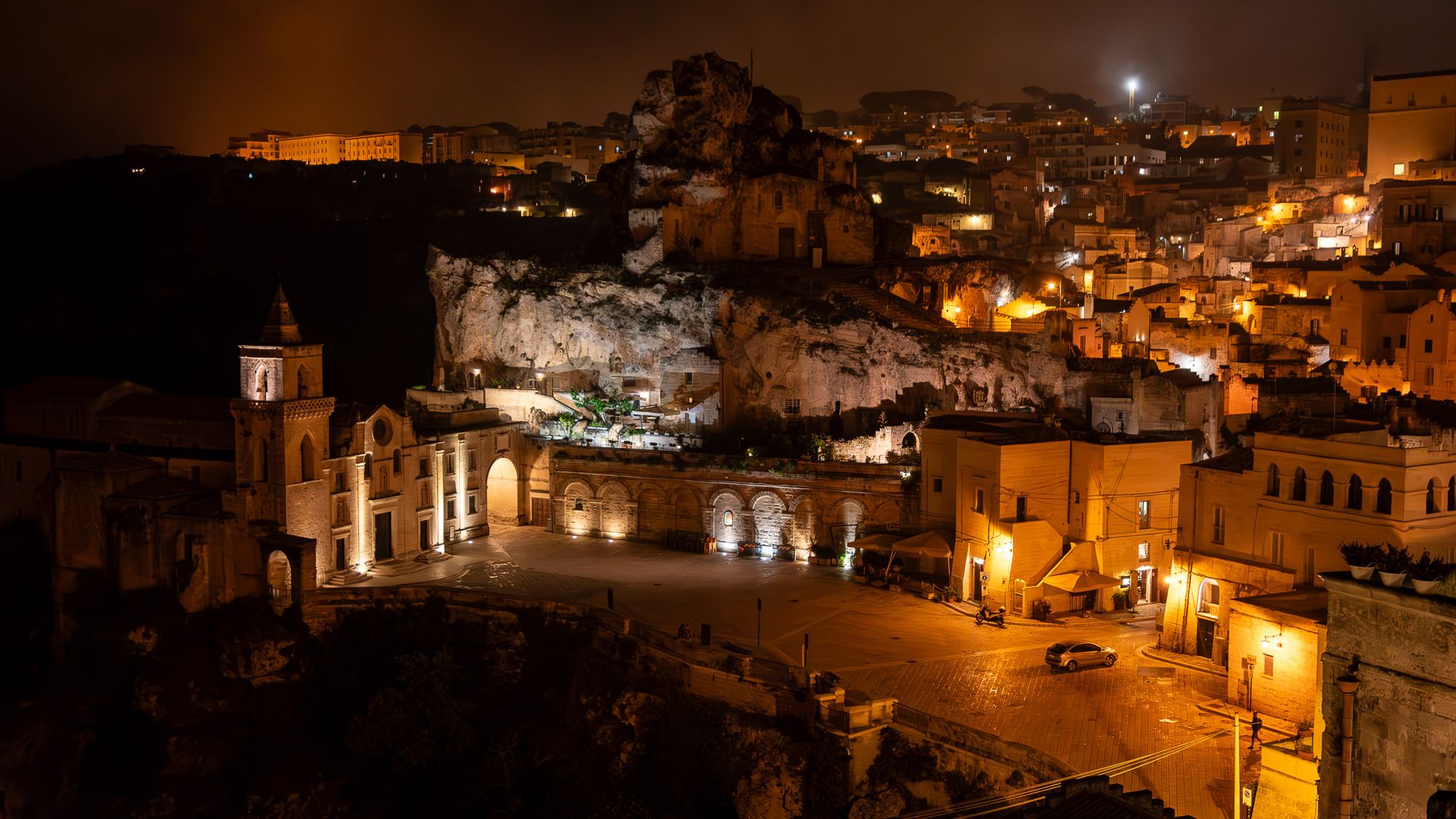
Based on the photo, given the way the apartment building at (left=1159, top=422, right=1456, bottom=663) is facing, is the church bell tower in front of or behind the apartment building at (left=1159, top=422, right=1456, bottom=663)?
in front

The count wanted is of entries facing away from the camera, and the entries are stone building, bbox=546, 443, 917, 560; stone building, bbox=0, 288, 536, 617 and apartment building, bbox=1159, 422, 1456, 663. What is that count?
0

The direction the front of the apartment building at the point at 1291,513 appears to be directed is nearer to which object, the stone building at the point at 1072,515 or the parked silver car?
the parked silver car

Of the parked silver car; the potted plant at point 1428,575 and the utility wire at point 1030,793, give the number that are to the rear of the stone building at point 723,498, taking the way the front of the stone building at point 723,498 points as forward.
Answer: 0

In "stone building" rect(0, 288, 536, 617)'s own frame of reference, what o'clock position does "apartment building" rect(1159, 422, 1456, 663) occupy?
The apartment building is roughly at 12 o'clock from the stone building.

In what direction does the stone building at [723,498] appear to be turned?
toward the camera

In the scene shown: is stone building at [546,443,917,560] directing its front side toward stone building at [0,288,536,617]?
no

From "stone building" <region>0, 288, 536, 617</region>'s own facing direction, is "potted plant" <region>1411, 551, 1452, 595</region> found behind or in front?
in front

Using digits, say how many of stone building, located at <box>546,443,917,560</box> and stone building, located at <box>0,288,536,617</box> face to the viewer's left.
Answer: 0

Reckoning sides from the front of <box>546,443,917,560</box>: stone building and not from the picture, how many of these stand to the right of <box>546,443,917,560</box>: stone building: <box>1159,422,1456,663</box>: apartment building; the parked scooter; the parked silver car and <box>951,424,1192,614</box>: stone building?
0

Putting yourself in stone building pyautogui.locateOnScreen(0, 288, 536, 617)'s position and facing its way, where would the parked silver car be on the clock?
The parked silver car is roughly at 12 o'clock from the stone building.

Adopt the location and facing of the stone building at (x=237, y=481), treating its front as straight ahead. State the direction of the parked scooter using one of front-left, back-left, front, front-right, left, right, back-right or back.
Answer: front

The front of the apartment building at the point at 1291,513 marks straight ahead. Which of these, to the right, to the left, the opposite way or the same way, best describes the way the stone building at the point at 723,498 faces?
to the left

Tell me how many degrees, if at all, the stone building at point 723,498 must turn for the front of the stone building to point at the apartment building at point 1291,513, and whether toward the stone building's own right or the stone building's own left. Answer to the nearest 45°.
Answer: approximately 45° to the stone building's own left
